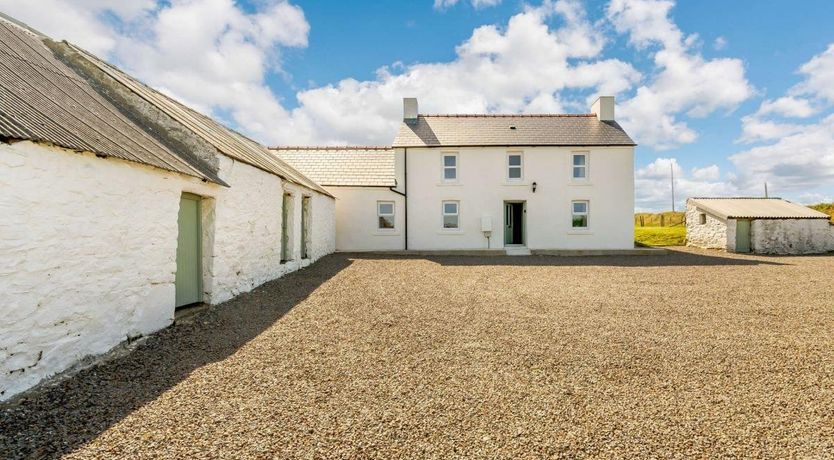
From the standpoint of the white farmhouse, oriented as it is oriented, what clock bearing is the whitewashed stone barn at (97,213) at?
The whitewashed stone barn is roughly at 1 o'clock from the white farmhouse.

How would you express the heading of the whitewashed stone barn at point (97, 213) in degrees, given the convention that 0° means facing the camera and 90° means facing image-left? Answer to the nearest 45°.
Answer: approximately 315°

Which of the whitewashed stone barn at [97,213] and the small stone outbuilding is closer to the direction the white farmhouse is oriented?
the whitewashed stone barn

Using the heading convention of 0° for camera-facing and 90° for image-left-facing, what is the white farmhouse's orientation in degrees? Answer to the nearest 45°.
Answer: approximately 0°

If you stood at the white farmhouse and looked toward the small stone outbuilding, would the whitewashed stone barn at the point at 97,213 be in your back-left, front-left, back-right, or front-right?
back-right

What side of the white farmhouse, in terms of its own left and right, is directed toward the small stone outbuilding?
left

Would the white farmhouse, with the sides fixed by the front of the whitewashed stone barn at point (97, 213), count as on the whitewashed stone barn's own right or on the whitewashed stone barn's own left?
on the whitewashed stone barn's own left

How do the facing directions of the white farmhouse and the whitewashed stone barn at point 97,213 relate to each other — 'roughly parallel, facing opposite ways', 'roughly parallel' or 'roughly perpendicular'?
roughly perpendicular

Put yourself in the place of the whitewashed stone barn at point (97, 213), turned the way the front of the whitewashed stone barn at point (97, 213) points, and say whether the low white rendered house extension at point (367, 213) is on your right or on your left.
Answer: on your left

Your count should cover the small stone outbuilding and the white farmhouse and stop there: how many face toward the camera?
2

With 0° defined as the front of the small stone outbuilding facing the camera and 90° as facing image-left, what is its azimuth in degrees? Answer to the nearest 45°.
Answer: approximately 0°
